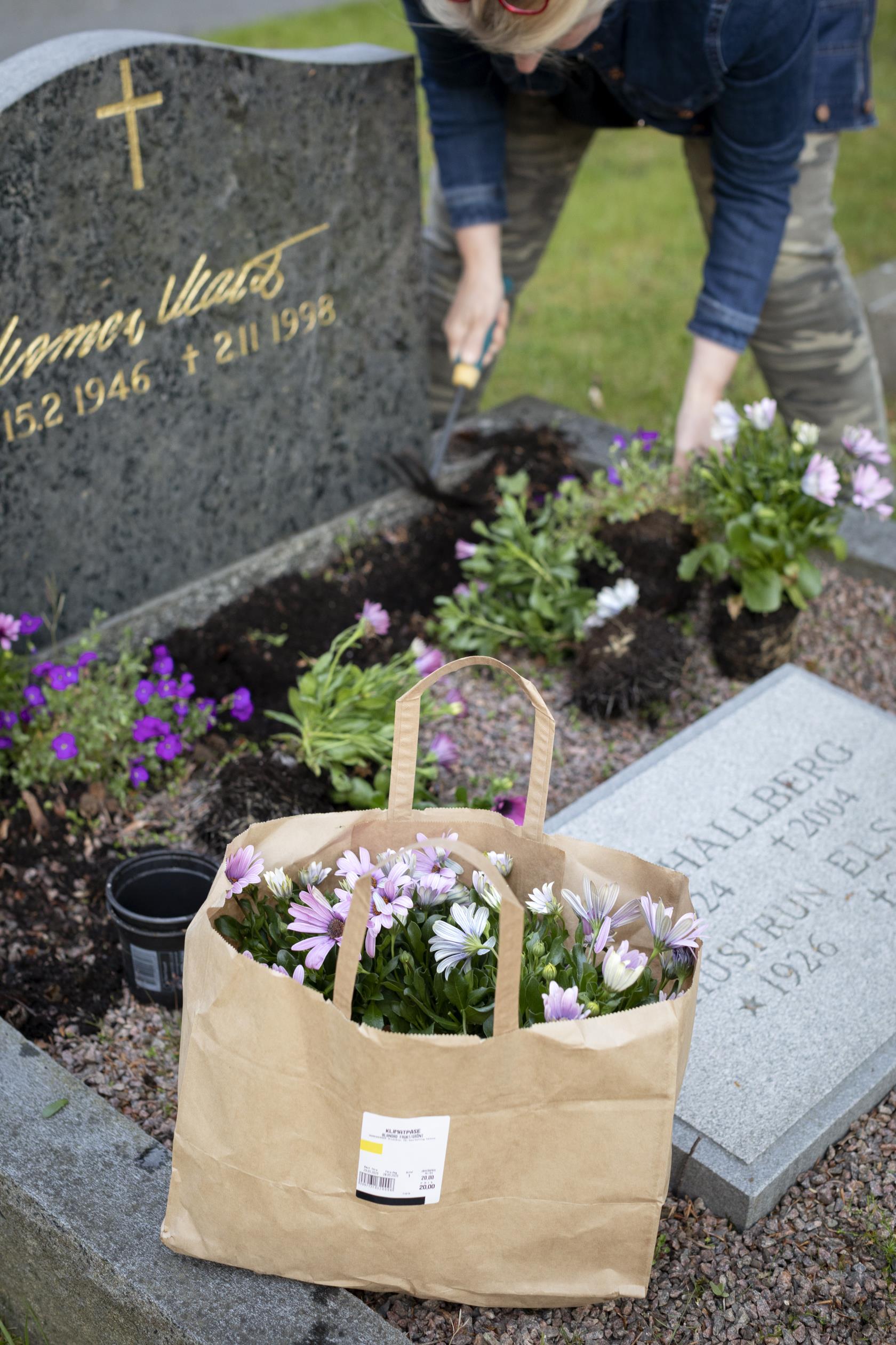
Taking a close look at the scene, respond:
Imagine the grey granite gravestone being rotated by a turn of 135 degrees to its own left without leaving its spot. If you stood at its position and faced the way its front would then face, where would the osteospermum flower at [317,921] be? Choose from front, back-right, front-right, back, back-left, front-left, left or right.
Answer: back-left

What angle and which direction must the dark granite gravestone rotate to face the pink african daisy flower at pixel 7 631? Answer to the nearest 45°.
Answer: approximately 90° to its right

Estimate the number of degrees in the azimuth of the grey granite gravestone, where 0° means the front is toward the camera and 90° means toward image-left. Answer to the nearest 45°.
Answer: approximately 315°

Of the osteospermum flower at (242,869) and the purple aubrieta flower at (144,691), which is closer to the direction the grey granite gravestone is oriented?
the osteospermum flower

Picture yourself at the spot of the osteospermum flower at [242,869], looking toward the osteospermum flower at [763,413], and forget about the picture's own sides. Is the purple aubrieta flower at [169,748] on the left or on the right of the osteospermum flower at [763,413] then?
left

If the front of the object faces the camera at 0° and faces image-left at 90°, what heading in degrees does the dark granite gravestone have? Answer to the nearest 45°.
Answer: approximately 315°

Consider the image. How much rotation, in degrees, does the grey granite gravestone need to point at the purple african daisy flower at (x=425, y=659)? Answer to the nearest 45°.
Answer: approximately 180°

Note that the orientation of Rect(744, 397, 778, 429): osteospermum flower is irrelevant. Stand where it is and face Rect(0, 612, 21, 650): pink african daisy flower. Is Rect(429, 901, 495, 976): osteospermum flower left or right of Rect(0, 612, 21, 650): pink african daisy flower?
left
